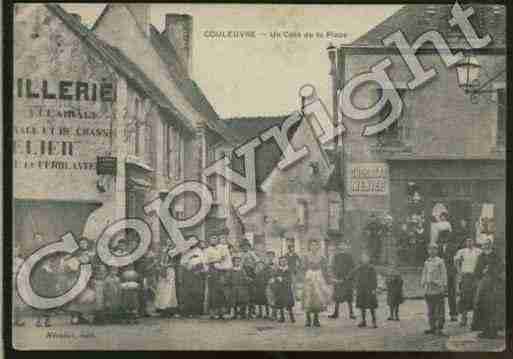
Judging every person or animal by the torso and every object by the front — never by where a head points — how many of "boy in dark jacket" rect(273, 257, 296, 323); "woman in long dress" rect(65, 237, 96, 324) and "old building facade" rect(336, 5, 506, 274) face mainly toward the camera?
3

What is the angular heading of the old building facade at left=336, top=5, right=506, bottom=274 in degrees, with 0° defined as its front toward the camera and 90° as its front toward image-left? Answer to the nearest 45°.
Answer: approximately 0°

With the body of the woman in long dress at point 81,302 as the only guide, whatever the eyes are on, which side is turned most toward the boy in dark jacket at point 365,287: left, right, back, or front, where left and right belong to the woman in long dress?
left

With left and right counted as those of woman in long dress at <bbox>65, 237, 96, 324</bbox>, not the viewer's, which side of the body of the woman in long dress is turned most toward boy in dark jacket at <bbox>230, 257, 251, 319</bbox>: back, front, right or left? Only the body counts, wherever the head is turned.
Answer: left

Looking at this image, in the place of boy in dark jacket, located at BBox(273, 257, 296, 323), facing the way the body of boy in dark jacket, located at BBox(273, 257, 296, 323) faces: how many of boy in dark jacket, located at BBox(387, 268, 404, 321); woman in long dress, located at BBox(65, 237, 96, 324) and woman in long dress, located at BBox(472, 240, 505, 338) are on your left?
2

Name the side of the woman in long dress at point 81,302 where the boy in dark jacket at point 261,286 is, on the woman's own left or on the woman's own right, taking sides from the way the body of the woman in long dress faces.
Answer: on the woman's own left

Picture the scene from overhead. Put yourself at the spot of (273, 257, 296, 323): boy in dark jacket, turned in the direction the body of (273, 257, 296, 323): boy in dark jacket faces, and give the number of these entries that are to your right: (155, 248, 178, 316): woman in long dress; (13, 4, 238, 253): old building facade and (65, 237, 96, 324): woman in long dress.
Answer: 3

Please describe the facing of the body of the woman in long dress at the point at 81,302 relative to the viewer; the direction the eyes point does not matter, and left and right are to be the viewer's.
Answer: facing the viewer

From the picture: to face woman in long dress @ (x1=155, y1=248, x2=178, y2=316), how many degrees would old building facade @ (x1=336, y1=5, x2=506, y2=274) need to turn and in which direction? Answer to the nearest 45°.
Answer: approximately 90° to its right
